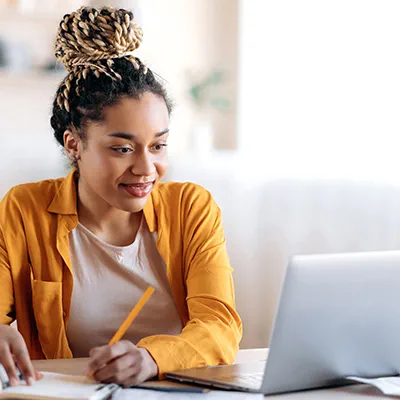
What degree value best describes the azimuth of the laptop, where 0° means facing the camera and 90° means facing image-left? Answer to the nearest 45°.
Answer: approximately 135°

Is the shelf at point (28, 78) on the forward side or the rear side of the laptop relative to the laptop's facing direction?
on the forward side

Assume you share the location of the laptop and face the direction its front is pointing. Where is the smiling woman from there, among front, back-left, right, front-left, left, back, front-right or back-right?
front

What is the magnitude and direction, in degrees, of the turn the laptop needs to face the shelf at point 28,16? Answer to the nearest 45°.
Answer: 0° — it already faces it

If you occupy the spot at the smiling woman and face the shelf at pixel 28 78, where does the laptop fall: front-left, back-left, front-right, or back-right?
back-right
